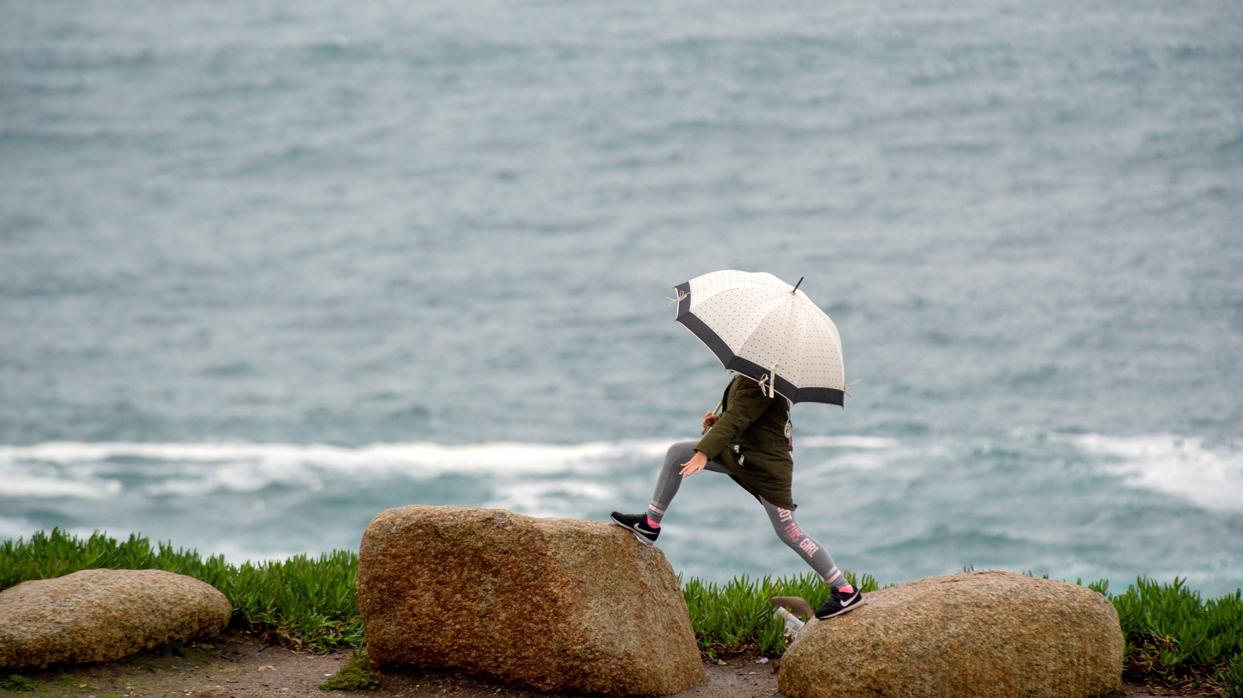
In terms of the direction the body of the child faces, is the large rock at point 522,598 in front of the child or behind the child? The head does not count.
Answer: in front

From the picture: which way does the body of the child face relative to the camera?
to the viewer's left

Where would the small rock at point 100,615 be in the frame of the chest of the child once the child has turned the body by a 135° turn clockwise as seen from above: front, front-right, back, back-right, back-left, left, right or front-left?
back-left
